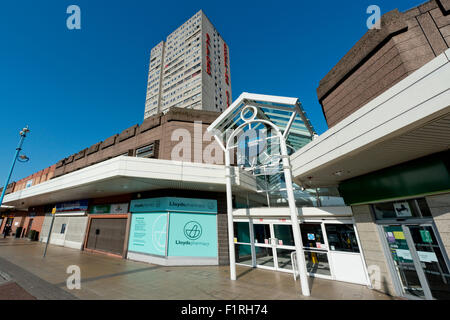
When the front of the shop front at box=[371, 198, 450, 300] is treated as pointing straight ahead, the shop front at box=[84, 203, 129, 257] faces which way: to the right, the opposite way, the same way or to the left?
to the left

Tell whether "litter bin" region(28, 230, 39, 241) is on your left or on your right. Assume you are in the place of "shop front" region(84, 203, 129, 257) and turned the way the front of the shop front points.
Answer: on your right

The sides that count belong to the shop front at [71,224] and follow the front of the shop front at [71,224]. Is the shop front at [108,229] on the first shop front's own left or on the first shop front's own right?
on the first shop front's own left

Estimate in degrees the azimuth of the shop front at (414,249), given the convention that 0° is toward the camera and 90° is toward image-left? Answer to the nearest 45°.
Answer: approximately 45°

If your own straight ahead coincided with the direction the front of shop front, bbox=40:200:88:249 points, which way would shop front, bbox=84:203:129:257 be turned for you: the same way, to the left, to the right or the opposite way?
the same way

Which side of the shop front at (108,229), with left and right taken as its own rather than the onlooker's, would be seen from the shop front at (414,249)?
left

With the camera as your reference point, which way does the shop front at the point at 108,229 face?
facing the viewer and to the left of the viewer

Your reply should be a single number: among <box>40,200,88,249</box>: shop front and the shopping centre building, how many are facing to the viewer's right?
0

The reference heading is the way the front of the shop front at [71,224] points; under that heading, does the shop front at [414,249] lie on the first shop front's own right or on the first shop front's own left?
on the first shop front's own left

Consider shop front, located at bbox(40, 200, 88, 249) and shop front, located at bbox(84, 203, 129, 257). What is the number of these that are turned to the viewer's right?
0

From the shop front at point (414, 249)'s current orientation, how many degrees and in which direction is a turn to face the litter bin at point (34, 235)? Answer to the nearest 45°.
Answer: approximately 45° to its right

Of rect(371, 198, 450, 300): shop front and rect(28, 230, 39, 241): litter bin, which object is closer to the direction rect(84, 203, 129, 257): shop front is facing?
the shop front

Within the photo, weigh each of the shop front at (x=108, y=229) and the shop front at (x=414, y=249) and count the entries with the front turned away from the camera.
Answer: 0

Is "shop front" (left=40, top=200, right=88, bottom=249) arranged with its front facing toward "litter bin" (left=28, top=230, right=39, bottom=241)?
no
